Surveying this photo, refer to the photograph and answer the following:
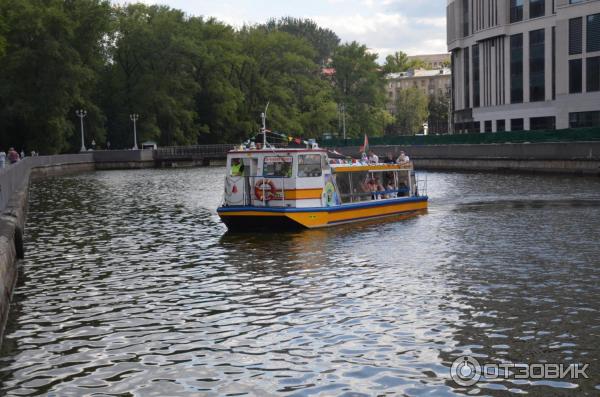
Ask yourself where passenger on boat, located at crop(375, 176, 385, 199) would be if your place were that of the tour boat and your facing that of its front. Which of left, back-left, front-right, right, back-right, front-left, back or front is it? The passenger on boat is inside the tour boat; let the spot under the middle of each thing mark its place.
back

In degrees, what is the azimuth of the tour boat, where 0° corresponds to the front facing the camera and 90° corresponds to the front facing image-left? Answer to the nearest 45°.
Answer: approximately 45°
